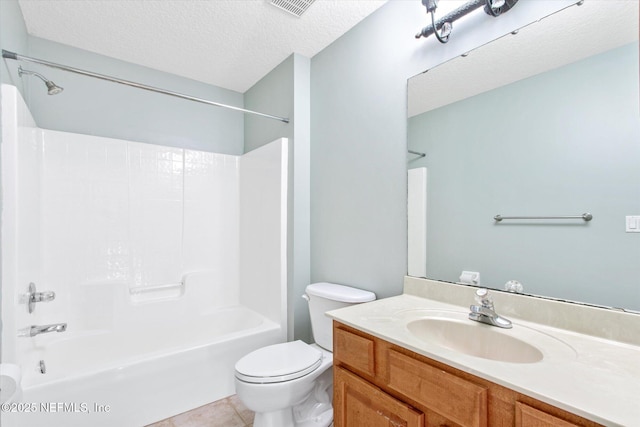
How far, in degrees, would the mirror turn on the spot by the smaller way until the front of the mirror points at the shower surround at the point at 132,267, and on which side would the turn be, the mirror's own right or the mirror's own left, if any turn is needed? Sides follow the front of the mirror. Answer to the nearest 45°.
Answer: approximately 45° to the mirror's own right

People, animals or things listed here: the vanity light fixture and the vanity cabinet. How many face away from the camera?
0

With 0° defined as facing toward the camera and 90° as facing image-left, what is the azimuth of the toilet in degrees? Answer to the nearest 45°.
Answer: approximately 45°

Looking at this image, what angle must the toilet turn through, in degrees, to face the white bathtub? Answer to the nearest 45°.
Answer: approximately 45° to its right

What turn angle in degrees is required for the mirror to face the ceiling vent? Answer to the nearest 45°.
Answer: approximately 45° to its right

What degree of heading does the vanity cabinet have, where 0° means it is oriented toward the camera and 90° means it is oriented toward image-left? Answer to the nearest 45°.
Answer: approximately 45°

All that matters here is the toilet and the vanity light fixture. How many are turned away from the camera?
0

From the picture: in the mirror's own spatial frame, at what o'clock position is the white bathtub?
The white bathtub is roughly at 1 o'clock from the mirror.

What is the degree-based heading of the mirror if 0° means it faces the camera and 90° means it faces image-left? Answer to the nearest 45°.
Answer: approximately 45°
